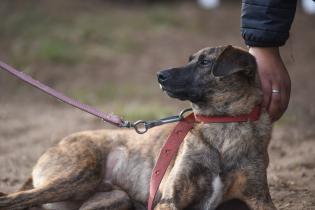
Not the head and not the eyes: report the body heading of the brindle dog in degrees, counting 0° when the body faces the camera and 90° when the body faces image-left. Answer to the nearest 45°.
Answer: approximately 315°
